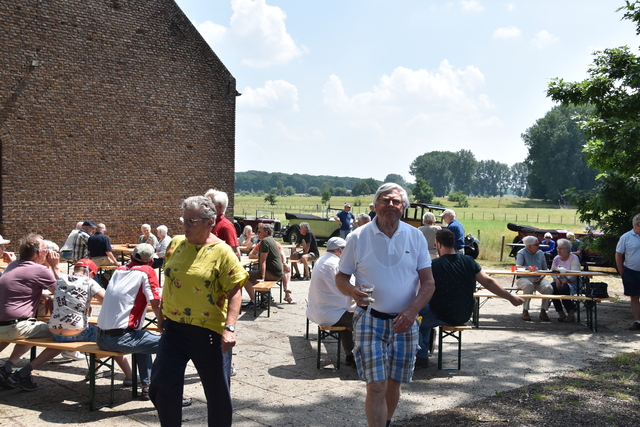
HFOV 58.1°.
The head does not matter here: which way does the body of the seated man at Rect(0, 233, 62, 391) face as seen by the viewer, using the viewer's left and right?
facing away from the viewer and to the right of the viewer

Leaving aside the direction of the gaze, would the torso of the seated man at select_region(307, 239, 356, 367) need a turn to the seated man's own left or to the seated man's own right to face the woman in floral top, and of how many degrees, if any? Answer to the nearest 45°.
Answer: approximately 135° to the seated man's own right

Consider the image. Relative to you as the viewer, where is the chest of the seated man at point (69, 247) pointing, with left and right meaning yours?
facing to the right of the viewer

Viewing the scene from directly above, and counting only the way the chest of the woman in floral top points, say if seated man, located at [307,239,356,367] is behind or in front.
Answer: behind

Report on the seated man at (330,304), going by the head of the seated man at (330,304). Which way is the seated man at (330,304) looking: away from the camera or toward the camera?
away from the camera

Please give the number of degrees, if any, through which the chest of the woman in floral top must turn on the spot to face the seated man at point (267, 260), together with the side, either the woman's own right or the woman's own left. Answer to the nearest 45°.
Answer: approximately 135° to the woman's own right

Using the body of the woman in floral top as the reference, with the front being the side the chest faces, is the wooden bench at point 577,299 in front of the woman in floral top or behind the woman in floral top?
behind
